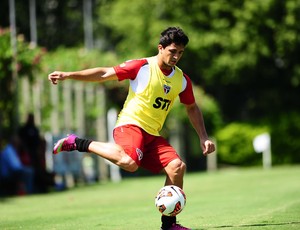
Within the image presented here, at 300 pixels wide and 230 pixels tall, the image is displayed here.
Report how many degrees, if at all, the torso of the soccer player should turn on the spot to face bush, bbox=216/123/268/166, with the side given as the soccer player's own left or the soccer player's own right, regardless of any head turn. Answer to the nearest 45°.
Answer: approximately 135° to the soccer player's own left

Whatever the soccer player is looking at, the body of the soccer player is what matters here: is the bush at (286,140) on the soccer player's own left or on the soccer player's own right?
on the soccer player's own left

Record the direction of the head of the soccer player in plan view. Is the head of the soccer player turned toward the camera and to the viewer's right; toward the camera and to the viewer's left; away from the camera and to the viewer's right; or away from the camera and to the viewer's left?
toward the camera and to the viewer's right

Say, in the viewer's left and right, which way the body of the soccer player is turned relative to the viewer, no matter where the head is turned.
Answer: facing the viewer and to the right of the viewer
